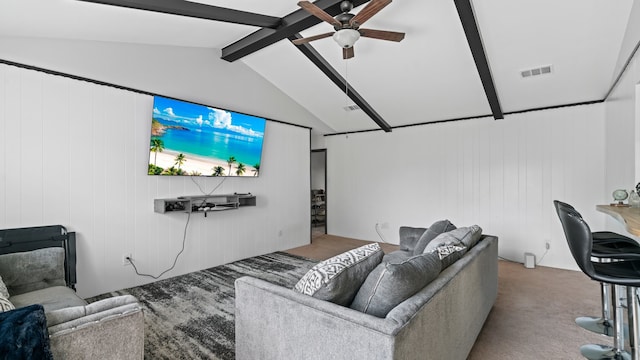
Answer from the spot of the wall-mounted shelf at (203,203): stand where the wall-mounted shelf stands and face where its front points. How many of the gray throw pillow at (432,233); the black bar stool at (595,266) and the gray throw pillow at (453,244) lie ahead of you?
3

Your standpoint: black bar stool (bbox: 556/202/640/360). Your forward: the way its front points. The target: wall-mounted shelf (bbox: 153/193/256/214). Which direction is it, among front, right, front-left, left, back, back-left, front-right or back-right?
back

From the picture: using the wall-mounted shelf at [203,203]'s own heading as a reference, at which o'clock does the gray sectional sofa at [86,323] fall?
The gray sectional sofa is roughly at 2 o'clock from the wall-mounted shelf.

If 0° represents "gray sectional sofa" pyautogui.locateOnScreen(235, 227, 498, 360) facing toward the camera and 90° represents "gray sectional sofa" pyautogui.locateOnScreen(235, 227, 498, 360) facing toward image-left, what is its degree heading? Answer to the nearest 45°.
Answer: approximately 135°

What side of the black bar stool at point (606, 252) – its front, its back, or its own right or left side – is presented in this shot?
right

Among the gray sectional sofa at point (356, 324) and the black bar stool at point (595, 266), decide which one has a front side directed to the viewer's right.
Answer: the black bar stool

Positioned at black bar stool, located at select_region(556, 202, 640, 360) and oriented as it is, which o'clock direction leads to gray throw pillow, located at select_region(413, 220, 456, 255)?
The gray throw pillow is roughly at 7 o'clock from the black bar stool.

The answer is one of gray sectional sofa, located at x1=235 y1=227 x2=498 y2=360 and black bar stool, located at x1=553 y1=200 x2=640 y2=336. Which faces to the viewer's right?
the black bar stool

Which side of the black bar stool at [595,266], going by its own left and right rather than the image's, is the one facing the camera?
right

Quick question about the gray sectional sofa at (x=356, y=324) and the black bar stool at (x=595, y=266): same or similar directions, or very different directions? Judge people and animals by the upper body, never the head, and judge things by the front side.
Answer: very different directions

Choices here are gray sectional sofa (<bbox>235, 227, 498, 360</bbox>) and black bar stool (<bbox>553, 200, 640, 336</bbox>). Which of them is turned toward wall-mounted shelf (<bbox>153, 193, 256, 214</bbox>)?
the gray sectional sofa

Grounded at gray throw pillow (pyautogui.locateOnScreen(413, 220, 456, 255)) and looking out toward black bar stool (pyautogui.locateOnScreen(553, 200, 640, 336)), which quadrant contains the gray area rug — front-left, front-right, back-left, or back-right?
back-right

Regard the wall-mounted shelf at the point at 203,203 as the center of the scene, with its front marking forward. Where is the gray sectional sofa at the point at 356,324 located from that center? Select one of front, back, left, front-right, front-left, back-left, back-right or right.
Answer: front-right
